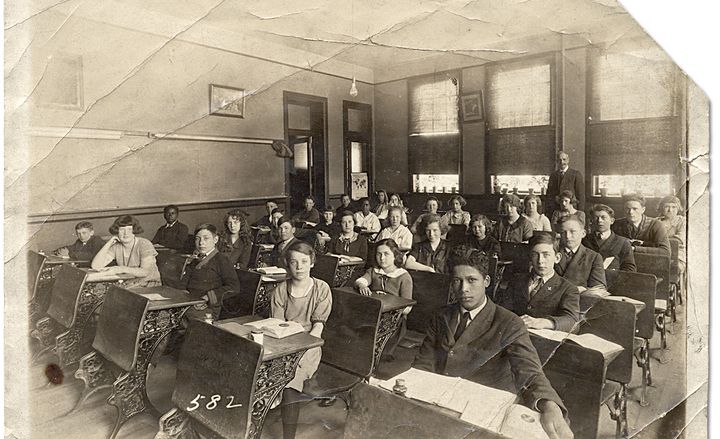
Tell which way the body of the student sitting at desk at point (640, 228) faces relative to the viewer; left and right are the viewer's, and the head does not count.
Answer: facing the viewer and to the left of the viewer

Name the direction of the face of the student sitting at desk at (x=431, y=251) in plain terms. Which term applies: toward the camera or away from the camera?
toward the camera

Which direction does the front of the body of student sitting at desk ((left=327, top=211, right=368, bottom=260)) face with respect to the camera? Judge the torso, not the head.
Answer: toward the camera

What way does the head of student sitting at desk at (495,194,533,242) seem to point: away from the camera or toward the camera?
toward the camera

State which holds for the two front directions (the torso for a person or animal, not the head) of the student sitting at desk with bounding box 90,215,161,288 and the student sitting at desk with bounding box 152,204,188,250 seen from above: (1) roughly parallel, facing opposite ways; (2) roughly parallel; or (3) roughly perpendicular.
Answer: roughly parallel

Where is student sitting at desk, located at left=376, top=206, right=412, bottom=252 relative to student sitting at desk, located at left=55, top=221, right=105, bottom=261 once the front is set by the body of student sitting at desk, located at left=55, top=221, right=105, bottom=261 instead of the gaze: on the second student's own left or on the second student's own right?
on the second student's own left

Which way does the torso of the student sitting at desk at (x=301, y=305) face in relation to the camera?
toward the camera

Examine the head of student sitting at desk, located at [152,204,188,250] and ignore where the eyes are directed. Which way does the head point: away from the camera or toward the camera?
toward the camera

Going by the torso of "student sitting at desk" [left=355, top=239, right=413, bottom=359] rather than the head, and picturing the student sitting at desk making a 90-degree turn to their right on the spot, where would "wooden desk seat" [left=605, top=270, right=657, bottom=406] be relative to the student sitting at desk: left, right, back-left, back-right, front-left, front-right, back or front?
back-right

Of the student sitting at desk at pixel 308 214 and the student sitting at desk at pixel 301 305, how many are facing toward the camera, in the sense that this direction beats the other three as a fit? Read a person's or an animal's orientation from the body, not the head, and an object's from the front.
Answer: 2
